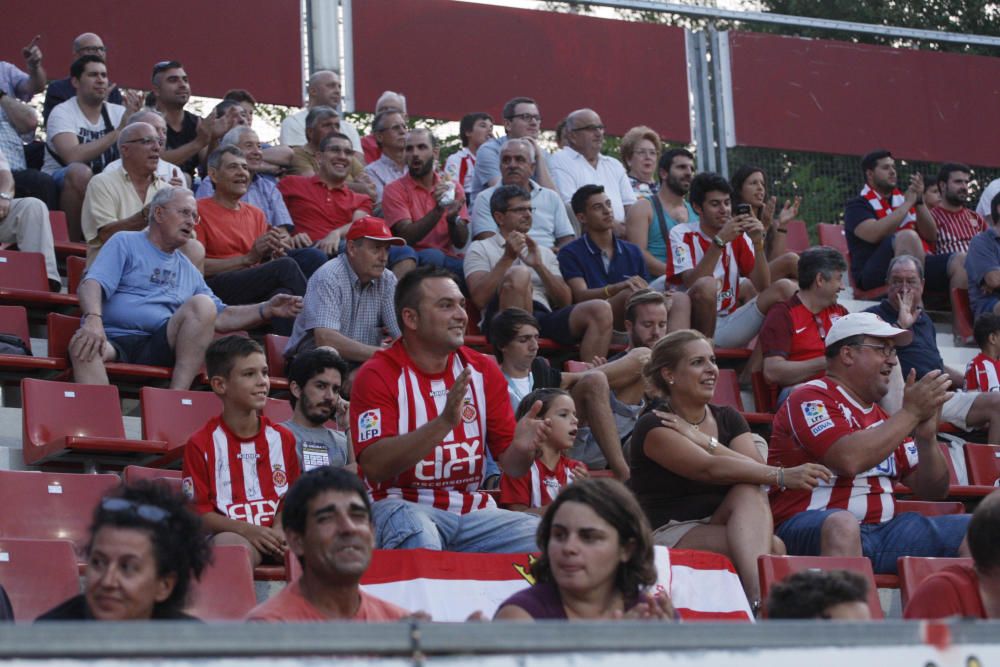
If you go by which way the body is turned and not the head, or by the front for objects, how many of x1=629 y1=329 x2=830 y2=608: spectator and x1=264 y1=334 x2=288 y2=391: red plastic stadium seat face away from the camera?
0

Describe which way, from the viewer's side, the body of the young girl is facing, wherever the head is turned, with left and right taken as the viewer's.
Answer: facing the viewer and to the right of the viewer

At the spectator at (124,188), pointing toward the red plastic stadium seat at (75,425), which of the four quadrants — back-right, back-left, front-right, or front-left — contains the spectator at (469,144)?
back-left

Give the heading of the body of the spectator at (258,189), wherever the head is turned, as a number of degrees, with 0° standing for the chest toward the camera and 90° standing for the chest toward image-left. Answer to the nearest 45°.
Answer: approximately 315°

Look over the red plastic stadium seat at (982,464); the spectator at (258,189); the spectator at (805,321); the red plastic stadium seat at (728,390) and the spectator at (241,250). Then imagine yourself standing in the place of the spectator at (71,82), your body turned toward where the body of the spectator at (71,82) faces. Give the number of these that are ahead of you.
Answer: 5

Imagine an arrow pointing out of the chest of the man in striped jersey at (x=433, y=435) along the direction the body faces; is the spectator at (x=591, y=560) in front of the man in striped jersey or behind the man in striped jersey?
in front

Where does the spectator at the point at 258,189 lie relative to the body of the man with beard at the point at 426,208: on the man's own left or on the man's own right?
on the man's own right

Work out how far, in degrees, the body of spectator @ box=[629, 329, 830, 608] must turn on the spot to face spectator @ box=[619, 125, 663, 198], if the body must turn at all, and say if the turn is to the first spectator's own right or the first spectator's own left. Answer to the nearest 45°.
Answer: approximately 135° to the first spectator's own left

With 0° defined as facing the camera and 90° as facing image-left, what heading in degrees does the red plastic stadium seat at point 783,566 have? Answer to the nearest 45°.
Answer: approximately 315°

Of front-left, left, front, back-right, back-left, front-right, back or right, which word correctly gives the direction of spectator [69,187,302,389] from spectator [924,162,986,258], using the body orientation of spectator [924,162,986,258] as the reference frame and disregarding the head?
right

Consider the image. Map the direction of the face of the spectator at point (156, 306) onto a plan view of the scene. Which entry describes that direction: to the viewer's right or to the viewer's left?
to the viewer's right
